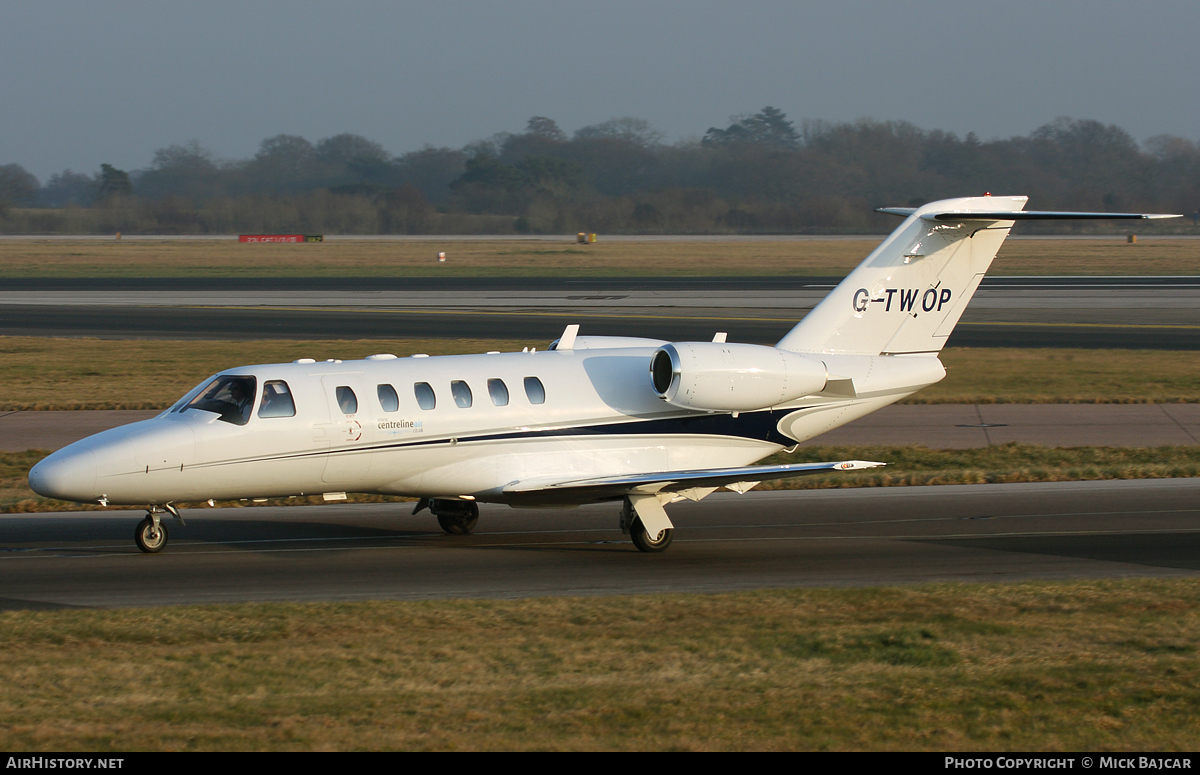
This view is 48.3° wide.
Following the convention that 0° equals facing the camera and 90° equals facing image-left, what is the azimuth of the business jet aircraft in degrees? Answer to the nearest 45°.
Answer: approximately 45°

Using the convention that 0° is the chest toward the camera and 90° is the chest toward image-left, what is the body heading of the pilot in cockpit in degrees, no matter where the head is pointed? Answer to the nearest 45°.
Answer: approximately 90°
